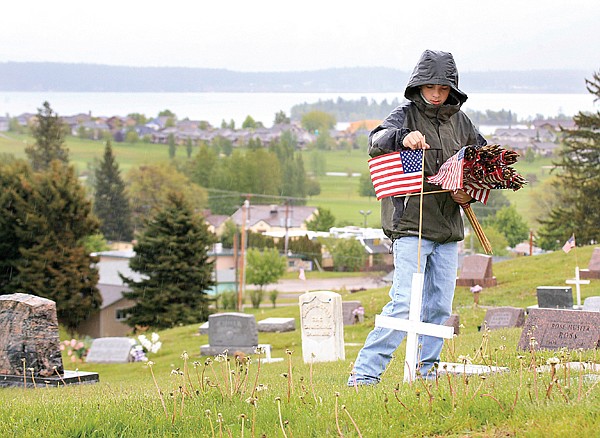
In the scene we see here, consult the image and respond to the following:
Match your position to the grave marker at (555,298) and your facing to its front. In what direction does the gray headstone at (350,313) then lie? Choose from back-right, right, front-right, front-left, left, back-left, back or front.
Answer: back-right

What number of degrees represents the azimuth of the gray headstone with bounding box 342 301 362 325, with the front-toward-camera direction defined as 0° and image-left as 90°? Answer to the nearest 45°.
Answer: approximately 0°

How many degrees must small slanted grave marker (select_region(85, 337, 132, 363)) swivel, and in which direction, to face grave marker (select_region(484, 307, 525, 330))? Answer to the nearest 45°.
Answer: approximately 45° to its left

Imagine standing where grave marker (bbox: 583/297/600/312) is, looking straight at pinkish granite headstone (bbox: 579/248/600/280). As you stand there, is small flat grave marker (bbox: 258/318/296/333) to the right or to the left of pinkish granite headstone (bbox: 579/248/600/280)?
left

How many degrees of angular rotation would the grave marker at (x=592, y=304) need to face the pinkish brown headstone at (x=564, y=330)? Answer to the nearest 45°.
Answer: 0° — it already faces it

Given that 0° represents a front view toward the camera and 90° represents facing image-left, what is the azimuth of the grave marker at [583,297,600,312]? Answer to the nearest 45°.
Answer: approximately 0°

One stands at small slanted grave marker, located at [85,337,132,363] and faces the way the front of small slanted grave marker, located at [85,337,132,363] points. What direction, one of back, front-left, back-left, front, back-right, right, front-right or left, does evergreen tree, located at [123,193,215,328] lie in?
back
